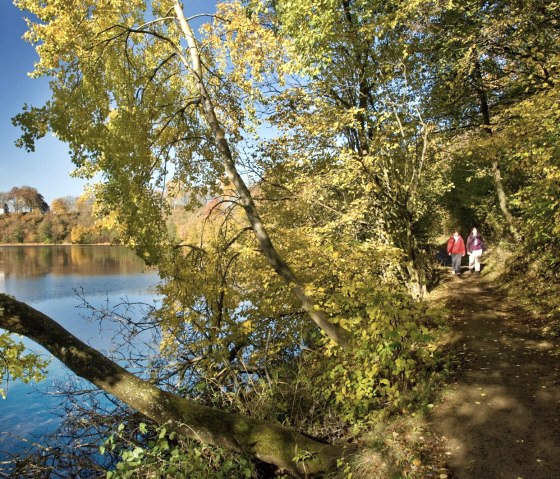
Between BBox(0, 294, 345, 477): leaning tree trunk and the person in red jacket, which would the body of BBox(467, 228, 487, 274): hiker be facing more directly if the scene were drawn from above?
the leaning tree trunk

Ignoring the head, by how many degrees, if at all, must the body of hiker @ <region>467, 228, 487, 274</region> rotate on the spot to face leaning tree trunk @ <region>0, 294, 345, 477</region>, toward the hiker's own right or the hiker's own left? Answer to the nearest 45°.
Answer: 0° — they already face it

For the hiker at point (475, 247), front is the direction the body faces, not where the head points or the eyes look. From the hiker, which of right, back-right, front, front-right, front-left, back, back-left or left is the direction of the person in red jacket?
back-right

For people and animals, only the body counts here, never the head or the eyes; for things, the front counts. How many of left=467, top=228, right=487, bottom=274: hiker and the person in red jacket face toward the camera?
2

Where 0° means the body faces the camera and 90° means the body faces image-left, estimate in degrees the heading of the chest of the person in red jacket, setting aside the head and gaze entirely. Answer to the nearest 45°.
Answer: approximately 0°
